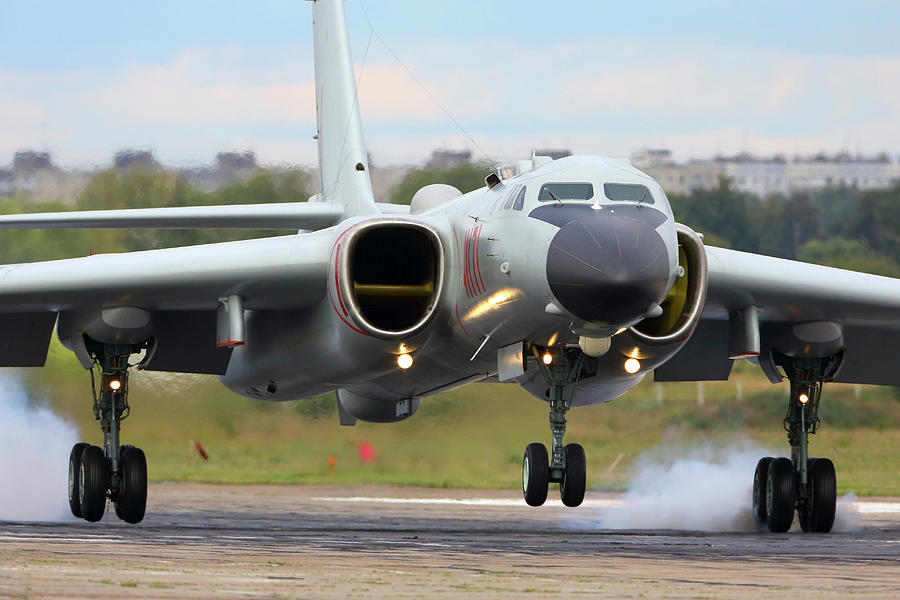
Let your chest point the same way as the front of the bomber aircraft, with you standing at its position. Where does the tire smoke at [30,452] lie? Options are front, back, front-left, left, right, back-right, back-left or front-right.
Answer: back-right

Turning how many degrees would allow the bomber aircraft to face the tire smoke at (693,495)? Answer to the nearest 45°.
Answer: approximately 135° to its left

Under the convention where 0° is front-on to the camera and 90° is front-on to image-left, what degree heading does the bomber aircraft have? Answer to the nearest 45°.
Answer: approximately 0°
